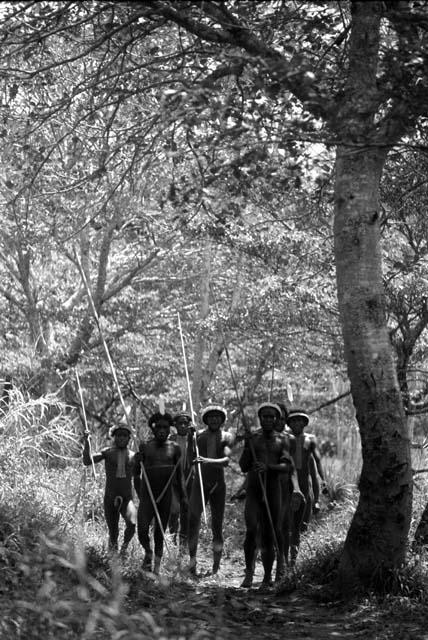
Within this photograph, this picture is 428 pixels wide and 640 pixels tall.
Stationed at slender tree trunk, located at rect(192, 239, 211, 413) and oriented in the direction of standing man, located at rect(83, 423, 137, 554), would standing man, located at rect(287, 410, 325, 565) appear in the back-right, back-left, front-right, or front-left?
front-left

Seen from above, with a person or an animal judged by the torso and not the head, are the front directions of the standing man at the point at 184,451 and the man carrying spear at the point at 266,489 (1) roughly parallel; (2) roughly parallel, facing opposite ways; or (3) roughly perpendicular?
roughly parallel

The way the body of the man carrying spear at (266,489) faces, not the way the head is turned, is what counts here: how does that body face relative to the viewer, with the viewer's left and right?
facing the viewer

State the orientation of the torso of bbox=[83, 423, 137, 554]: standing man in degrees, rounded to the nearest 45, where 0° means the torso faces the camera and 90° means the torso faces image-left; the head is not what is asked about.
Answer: approximately 0°

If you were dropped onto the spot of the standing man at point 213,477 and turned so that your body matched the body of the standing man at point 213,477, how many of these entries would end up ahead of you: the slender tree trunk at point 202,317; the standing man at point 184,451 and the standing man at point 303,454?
0

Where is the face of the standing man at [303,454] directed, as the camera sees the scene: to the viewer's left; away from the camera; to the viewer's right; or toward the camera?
toward the camera

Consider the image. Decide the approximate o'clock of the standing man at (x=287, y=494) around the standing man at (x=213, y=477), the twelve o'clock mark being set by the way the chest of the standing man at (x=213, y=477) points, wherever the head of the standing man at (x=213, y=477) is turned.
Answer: the standing man at (x=287, y=494) is roughly at 10 o'clock from the standing man at (x=213, y=477).

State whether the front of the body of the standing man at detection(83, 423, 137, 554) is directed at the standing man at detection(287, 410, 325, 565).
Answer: no

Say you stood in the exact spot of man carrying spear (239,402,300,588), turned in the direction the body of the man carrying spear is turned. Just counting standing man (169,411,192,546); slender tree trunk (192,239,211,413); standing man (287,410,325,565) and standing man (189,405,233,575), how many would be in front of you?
0

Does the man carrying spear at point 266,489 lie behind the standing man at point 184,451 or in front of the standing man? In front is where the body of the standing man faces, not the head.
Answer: in front

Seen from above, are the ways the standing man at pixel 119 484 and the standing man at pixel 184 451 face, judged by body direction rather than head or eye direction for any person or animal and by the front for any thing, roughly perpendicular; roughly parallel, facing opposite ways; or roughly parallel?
roughly parallel

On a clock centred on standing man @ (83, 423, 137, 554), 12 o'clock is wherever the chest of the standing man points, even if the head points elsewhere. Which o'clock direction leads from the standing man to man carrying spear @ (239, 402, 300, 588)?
The man carrying spear is roughly at 10 o'clock from the standing man.

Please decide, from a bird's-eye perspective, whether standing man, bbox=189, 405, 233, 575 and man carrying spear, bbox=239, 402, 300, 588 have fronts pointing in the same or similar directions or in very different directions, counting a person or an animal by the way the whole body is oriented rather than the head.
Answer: same or similar directions

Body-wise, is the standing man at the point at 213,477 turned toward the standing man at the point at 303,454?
no

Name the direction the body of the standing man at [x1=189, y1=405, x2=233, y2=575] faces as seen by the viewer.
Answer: toward the camera

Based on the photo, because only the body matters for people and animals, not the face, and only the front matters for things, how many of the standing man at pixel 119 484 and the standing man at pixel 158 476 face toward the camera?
2

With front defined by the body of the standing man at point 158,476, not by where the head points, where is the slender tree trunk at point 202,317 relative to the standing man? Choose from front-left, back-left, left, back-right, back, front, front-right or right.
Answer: back

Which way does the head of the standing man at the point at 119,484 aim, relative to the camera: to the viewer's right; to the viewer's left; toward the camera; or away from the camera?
toward the camera
